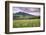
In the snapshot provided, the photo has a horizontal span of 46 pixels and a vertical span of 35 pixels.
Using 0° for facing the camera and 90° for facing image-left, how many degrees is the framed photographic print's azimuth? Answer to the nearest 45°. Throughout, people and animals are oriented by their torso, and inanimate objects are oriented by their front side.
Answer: approximately 315°
